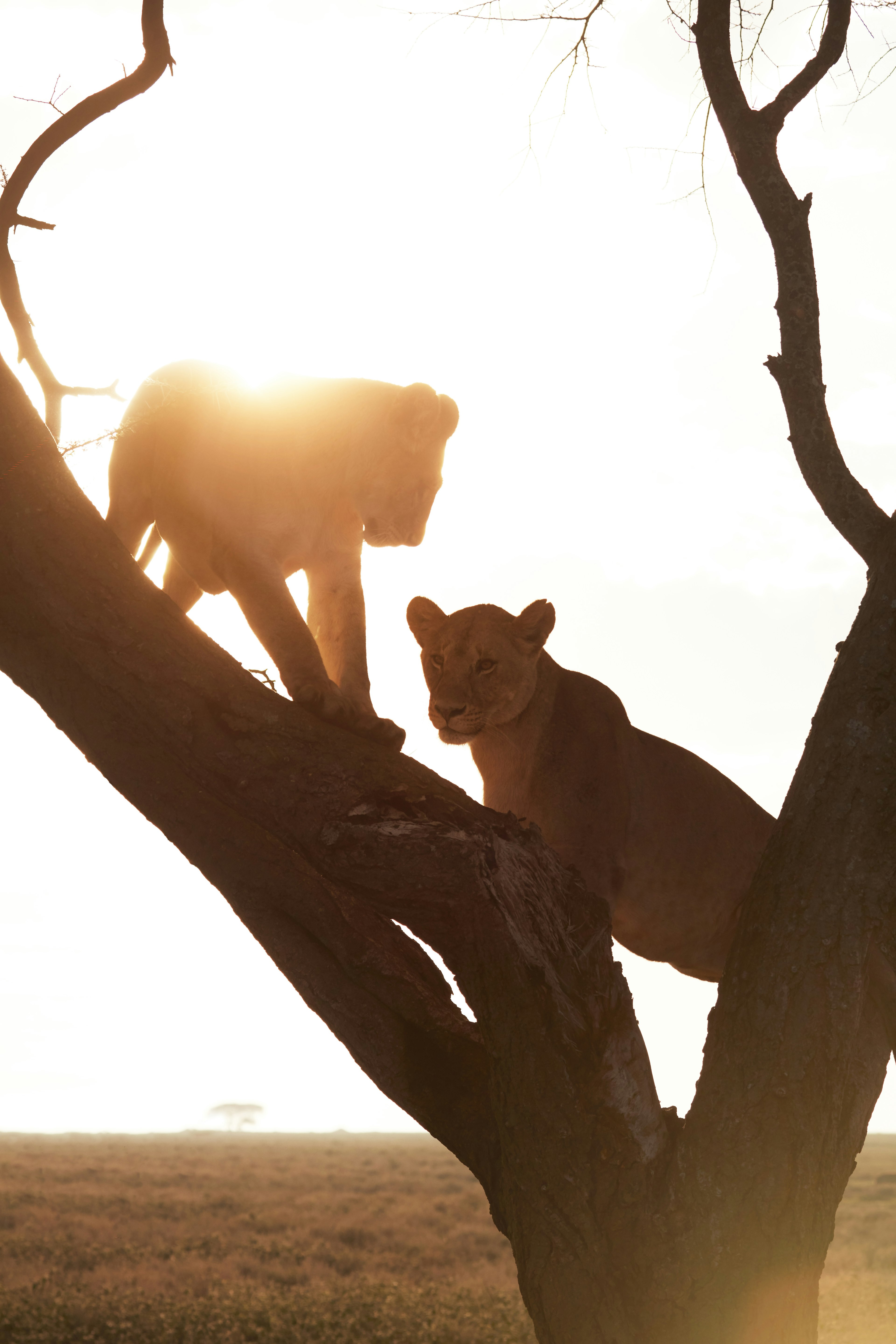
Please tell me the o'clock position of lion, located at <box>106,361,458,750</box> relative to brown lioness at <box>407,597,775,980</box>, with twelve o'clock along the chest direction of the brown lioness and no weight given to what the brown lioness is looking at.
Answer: The lion is roughly at 12 o'clock from the brown lioness.

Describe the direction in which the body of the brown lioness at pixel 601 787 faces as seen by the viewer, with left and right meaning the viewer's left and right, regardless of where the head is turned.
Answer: facing the viewer and to the left of the viewer
